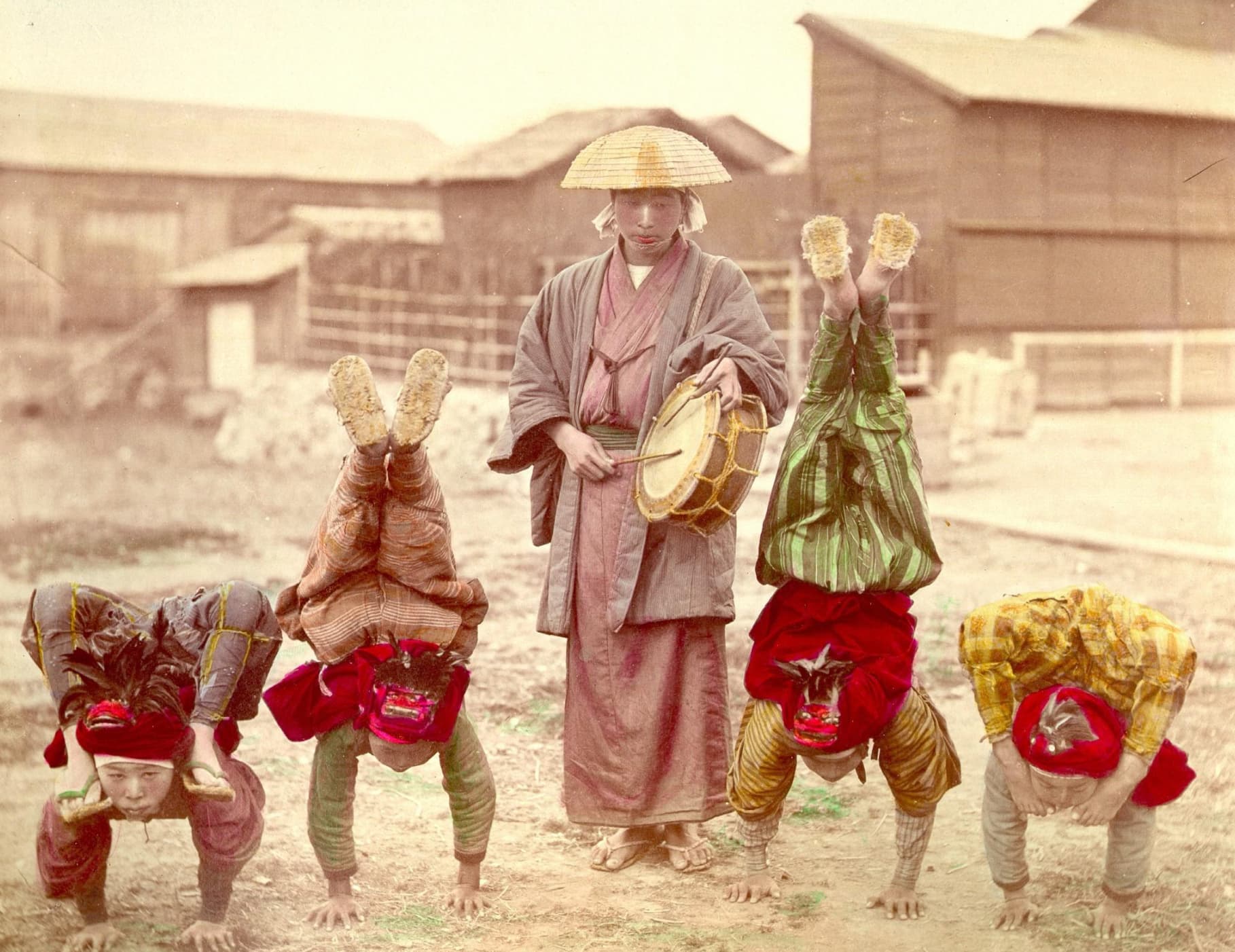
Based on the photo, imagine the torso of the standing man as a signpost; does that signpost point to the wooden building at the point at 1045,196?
no

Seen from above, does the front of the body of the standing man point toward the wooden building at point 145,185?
no

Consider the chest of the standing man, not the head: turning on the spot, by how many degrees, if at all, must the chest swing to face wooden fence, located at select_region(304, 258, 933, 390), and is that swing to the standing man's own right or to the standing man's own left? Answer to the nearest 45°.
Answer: approximately 180°

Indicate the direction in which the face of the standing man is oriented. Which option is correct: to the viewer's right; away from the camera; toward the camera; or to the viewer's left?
toward the camera

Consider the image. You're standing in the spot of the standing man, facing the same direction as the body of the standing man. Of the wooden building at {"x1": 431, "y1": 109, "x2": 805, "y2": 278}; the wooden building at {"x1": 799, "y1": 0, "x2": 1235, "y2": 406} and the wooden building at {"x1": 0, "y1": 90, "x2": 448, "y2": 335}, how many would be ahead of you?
0

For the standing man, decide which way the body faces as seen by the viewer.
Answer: toward the camera

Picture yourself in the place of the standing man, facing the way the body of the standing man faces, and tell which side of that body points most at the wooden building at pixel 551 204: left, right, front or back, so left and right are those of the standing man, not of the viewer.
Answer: back
